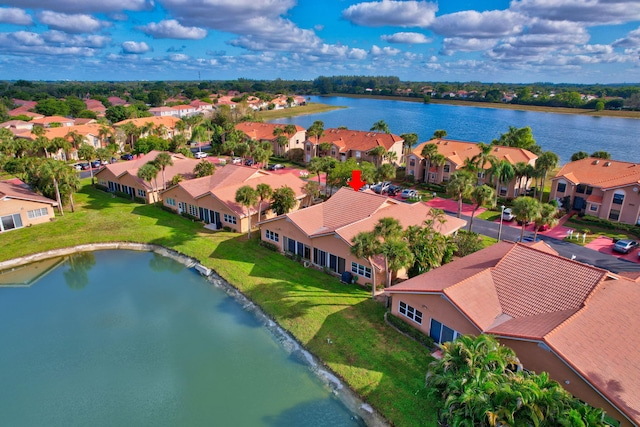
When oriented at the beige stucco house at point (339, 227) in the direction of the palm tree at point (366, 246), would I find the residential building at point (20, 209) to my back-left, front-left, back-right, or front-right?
back-right

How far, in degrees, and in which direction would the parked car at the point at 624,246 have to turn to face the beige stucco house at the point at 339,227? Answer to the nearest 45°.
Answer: approximately 180°

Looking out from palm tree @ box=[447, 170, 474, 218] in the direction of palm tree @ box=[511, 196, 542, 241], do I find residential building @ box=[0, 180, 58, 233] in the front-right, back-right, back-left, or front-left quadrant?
back-right

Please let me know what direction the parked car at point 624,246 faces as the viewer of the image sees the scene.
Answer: facing away from the viewer and to the right of the viewer

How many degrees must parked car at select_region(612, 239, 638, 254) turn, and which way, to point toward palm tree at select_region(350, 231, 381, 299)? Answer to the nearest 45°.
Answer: approximately 180°
